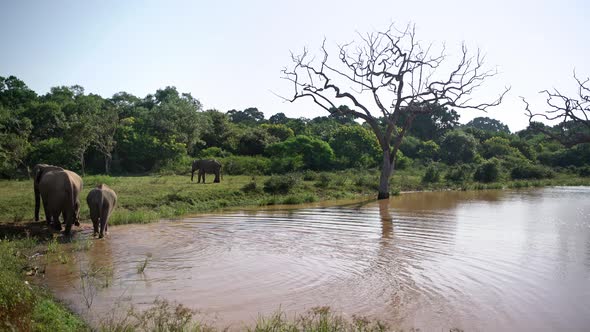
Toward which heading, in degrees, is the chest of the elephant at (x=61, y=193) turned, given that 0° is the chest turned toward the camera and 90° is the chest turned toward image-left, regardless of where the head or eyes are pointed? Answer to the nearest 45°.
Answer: approximately 180°

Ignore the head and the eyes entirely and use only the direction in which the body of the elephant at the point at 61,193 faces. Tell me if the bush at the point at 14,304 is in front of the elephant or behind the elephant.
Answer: behind

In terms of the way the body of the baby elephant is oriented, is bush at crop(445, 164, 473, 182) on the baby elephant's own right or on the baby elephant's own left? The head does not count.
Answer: on the baby elephant's own right

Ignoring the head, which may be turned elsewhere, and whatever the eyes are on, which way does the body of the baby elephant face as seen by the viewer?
away from the camera

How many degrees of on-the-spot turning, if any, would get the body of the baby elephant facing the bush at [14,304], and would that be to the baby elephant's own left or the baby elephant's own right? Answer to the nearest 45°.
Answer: approximately 180°

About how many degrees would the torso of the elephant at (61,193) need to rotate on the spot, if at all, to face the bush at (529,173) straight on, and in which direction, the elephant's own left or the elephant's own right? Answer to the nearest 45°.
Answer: approximately 90° to the elephant's own right

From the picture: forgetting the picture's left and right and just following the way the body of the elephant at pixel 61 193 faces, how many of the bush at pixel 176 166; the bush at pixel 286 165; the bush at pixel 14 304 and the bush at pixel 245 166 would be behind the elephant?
1

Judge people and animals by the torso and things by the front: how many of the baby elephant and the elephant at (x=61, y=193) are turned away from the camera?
2

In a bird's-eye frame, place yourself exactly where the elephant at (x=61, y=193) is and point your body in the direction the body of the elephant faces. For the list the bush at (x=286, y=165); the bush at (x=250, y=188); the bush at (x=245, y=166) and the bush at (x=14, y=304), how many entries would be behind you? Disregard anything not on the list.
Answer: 1

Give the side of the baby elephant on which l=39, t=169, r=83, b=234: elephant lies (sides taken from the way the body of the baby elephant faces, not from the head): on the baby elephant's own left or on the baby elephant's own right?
on the baby elephant's own left
